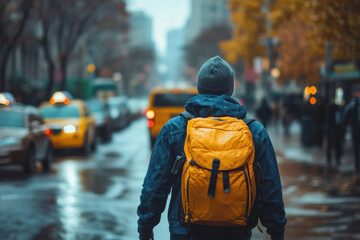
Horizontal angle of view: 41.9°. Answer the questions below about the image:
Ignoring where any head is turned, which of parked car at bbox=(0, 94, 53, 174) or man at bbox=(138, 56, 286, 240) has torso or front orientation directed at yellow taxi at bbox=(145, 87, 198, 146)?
the man

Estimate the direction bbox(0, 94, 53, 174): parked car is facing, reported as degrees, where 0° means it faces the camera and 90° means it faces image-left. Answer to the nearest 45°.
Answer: approximately 45°

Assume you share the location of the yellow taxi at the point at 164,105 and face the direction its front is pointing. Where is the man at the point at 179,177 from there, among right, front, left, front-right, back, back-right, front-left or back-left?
back

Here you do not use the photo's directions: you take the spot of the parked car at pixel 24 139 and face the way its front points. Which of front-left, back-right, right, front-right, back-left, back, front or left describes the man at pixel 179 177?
front-left

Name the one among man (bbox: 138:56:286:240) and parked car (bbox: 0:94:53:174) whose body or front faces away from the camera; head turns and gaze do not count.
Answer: the man

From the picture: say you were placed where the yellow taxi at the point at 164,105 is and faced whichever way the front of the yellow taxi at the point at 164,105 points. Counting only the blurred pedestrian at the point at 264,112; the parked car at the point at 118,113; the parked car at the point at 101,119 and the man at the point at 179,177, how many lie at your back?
1

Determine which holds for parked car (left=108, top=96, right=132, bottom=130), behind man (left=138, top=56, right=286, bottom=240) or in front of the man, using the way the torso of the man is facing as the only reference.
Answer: in front

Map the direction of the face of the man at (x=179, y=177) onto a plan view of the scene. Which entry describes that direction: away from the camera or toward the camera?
away from the camera

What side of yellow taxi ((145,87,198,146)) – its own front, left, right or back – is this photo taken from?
back

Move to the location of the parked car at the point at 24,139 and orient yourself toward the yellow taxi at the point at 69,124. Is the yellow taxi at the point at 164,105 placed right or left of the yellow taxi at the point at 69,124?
right

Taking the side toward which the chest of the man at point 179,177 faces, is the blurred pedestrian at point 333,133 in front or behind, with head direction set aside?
in front

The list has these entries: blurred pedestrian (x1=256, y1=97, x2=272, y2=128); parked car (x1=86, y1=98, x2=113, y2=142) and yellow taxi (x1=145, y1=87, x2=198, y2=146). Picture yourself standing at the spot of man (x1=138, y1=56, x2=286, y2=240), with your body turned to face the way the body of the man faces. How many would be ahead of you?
3

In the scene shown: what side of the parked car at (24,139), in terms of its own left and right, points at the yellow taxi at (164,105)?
back

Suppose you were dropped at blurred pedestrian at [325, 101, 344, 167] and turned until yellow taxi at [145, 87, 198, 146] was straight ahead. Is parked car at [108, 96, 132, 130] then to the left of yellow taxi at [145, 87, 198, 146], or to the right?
right

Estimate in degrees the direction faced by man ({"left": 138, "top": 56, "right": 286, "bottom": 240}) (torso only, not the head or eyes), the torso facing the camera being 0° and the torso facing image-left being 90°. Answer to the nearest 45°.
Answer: approximately 180°
